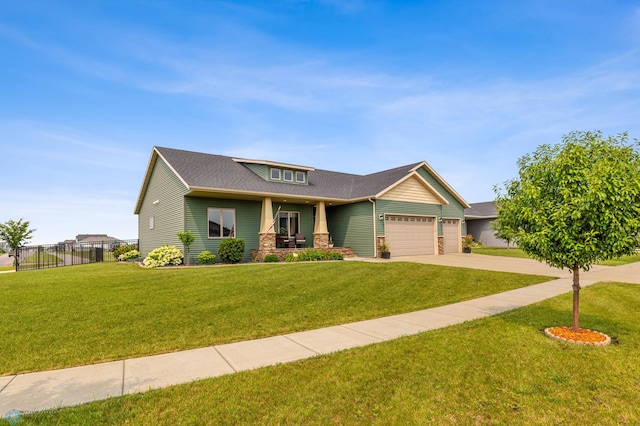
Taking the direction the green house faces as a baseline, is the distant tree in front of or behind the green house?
behind

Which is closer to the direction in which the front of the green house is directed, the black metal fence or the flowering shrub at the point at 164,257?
the flowering shrub

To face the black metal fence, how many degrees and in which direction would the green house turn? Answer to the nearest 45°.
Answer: approximately 135° to its right

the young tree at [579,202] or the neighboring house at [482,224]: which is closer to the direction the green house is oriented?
the young tree

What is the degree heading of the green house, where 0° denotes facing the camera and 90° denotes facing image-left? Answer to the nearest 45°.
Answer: approximately 315°

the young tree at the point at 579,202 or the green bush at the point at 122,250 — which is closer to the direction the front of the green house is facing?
the young tree

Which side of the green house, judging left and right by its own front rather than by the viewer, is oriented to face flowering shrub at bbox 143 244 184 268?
right

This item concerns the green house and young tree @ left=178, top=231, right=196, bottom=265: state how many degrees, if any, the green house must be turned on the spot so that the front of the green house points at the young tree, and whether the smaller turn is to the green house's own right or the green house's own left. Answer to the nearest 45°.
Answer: approximately 90° to the green house's own right

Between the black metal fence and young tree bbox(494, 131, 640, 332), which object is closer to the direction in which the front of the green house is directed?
the young tree

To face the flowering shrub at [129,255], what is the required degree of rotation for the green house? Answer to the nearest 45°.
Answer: approximately 135° to its right
